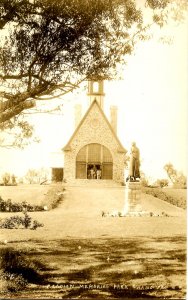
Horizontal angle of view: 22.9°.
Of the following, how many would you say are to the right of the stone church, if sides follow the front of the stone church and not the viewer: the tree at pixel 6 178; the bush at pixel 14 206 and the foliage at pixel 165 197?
2

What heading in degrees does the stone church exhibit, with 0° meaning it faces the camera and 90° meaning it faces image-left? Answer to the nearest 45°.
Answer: approximately 0°

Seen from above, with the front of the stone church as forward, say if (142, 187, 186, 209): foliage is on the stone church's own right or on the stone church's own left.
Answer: on the stone church's own left

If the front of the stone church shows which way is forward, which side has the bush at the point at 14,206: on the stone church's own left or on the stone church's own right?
on the stone church's own right
